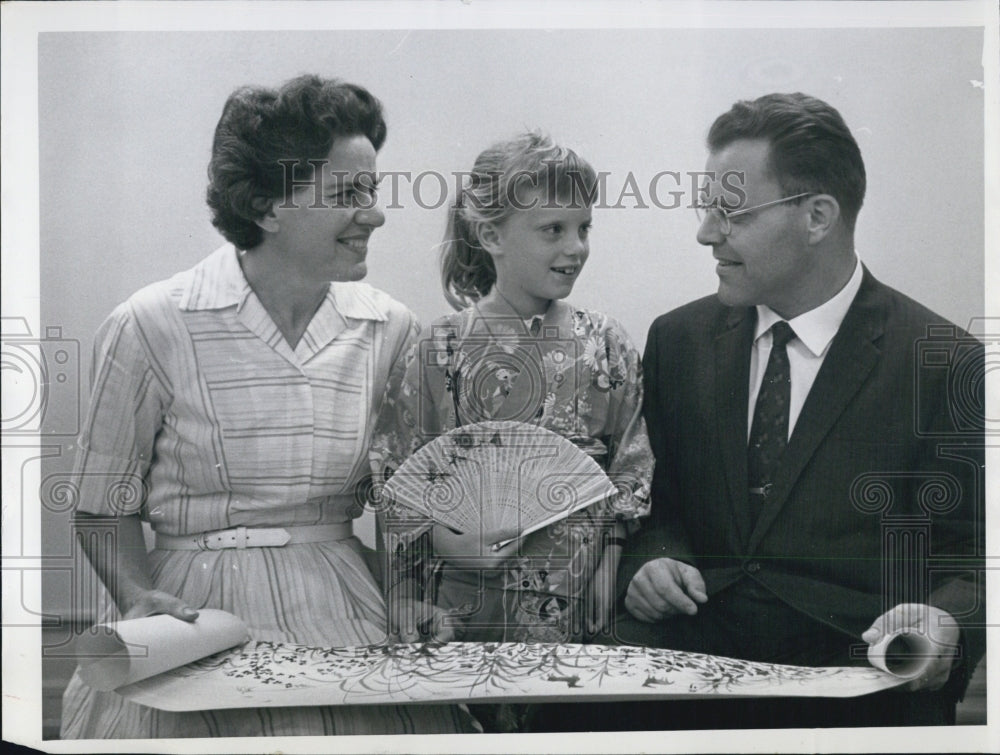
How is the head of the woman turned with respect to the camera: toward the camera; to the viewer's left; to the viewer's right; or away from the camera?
to the viewer's right

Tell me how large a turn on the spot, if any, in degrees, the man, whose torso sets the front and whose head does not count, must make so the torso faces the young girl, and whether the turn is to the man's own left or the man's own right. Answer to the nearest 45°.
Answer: approximately 45° to the man's own right

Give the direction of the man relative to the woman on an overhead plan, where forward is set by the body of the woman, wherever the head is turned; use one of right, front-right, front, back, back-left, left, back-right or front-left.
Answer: front-left

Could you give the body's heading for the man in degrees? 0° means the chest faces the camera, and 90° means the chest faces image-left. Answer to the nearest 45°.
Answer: approximately 45°

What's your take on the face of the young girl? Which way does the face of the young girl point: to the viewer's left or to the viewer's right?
to the viewer's right

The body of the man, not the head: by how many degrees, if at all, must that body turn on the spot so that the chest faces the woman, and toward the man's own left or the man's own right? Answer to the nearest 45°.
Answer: approximately 45° to the man's own right
